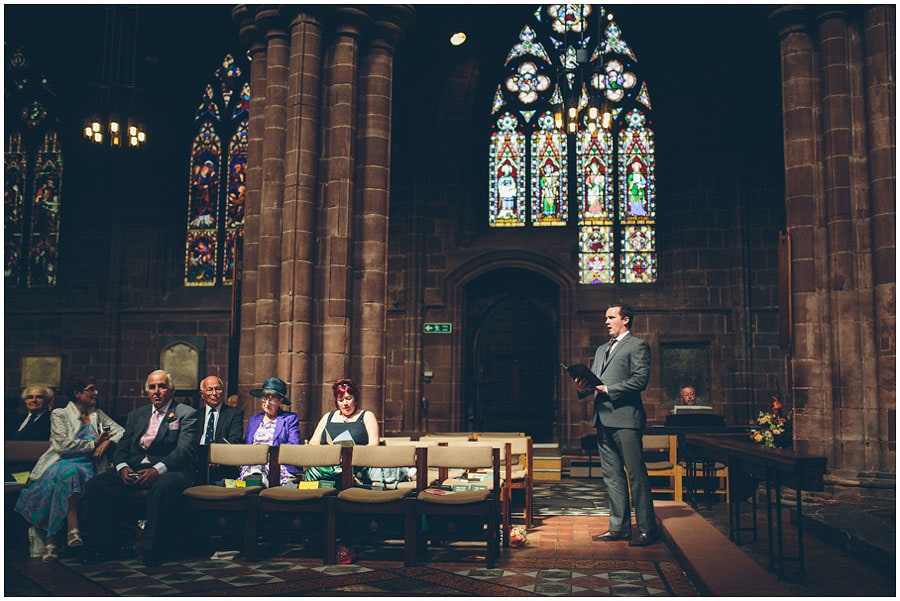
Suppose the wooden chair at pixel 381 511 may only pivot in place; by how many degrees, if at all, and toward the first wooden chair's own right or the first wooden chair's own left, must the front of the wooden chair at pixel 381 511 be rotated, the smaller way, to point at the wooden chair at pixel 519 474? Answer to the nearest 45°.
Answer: approximately 135° to the first wooden chair's own left

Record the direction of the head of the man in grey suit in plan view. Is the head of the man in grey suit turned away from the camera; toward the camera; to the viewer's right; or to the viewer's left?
to the viewer's left

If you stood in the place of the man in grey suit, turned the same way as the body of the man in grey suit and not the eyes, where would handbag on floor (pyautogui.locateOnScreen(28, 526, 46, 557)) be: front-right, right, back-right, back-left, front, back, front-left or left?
front-right

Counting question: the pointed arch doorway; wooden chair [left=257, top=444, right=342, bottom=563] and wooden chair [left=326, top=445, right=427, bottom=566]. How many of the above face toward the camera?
3

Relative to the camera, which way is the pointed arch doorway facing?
toward the camera

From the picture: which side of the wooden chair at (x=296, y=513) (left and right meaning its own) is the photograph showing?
front

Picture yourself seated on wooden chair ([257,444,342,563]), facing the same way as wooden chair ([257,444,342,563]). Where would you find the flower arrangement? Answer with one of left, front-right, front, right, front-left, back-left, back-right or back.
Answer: left

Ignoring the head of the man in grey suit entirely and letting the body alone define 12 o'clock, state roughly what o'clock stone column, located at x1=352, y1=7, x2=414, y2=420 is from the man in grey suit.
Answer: The stone column is roughly at 3 o'clock from the man in grey suit.

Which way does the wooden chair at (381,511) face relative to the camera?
toward the camera

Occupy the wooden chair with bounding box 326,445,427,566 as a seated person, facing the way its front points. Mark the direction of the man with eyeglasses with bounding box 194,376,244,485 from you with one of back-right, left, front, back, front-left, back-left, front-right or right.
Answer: back-right

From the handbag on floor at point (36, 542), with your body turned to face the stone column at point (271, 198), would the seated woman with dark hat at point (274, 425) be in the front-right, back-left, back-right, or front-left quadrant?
front-right

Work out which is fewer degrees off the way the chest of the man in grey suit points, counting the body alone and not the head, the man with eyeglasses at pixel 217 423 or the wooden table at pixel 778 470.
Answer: the man with eyeglasses

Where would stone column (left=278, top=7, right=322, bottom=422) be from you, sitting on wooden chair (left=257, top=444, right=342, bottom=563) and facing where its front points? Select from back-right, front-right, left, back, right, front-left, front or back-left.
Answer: back

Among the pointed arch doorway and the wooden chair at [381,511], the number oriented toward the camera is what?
2

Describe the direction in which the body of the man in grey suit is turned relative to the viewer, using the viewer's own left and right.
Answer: facing the viewer and to the left of the viewer
